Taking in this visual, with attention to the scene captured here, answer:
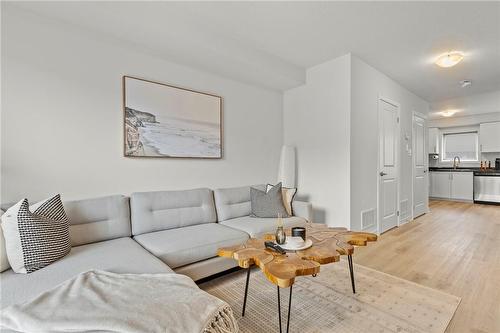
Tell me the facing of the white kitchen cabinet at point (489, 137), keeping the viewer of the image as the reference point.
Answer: facing the viewer

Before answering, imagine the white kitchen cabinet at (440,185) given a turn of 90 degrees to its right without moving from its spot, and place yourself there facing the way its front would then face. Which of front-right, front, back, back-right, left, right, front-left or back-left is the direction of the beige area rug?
left

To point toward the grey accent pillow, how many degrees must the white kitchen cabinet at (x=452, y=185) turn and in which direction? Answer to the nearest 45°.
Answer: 0° — it already faces it

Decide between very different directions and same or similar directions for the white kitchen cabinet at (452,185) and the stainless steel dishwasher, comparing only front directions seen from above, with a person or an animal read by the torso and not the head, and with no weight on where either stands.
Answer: same or similar directions

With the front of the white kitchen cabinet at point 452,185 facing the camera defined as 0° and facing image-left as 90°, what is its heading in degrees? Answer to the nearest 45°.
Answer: approximately 0°

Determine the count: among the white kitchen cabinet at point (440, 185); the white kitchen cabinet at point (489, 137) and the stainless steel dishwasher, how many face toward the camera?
3

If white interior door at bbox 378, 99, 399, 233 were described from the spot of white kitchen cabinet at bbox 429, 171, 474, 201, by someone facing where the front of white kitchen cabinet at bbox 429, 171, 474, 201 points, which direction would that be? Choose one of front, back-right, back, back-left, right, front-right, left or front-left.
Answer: front

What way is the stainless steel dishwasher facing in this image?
toward the camera

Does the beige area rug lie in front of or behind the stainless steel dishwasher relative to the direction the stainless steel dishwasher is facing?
in front

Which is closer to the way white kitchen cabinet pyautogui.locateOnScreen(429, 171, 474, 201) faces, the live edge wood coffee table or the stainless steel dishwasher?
the live edge wood coffee table

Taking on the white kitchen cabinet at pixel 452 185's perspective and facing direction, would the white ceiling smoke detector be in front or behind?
in front

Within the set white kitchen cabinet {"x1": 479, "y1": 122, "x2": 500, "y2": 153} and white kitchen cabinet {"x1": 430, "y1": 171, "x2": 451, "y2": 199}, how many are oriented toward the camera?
2

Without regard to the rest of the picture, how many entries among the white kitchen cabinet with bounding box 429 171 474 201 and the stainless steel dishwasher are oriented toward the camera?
2

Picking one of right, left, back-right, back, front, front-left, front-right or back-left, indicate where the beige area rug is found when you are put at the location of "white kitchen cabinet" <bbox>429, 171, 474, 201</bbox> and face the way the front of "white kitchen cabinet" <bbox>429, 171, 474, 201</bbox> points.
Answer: front

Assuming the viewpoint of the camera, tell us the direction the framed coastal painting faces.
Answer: facing the viewer and to the right of the viewer
